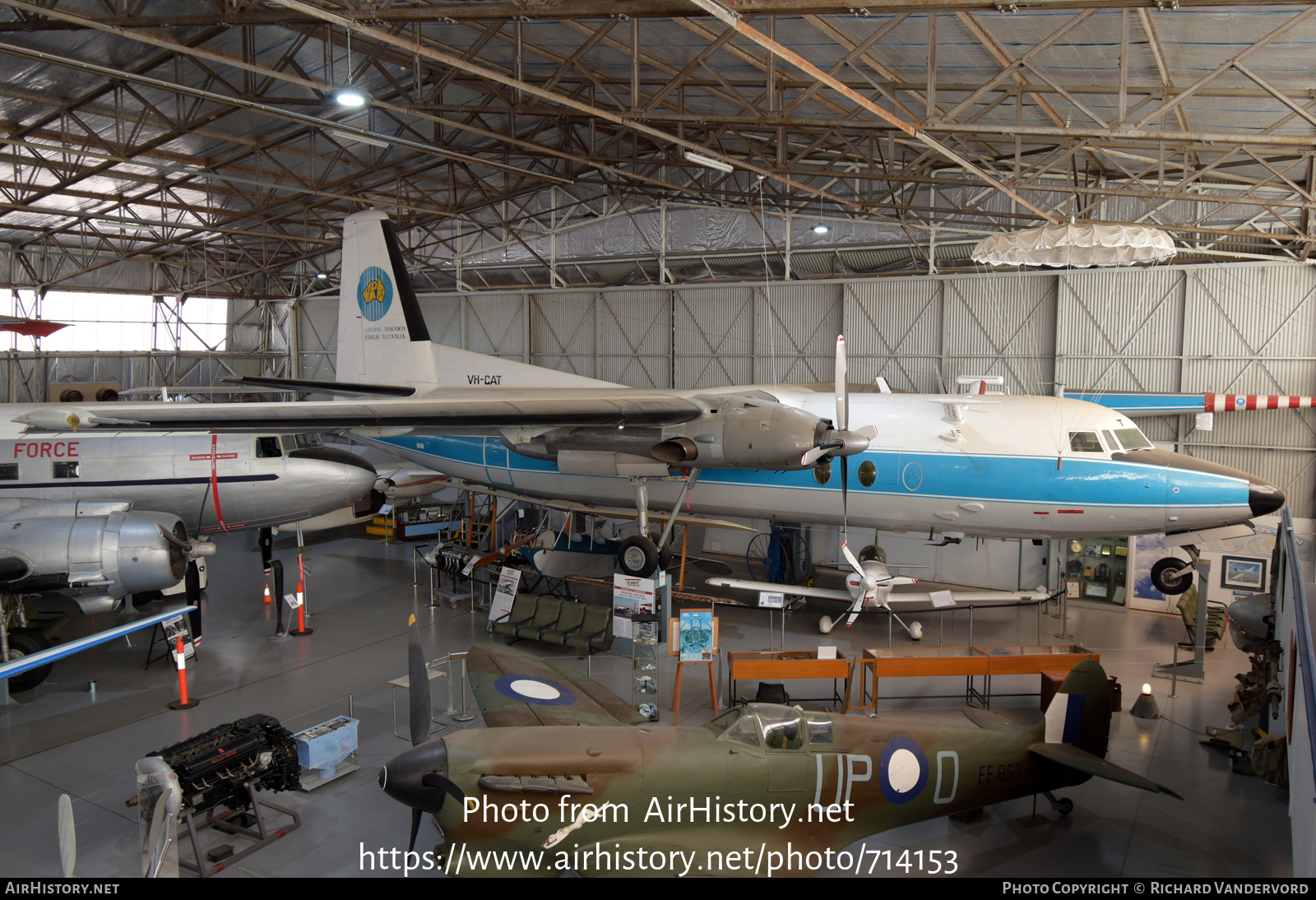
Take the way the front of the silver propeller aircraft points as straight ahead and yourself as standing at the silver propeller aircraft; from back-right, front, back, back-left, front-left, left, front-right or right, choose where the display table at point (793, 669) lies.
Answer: front-right

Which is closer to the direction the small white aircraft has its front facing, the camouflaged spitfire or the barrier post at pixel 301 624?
the camouflaged spitfire

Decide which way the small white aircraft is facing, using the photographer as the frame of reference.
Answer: facing the viewer

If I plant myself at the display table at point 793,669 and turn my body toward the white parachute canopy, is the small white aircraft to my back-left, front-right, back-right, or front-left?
front-left

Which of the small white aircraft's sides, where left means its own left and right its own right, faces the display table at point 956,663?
front

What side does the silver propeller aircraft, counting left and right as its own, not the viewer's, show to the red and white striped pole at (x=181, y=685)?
right

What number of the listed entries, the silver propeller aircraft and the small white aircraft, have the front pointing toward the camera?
1

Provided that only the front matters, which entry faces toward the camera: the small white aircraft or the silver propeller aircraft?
the small white aircraft

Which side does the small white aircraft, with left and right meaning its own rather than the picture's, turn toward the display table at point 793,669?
front

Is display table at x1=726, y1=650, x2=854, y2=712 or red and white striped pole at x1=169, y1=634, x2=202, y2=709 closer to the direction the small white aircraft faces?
the display table

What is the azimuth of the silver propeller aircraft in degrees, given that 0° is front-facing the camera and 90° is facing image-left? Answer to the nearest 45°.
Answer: approximately 270°

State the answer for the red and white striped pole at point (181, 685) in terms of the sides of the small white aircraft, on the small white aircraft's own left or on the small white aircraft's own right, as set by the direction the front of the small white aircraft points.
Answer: on the small white aircraft's own right
